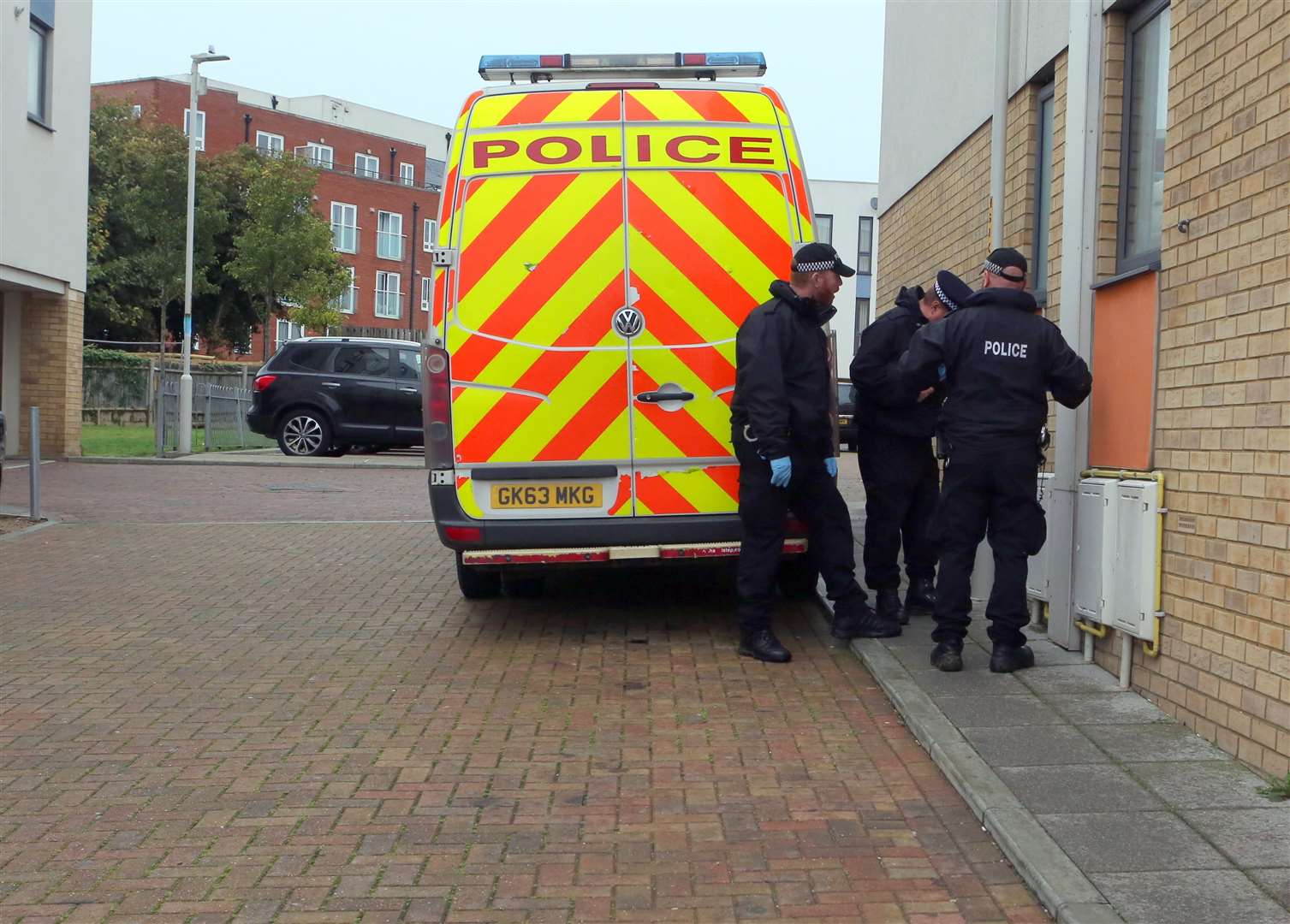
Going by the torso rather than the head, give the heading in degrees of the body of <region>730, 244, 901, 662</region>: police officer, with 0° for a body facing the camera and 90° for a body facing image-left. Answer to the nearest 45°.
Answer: approximately 270°

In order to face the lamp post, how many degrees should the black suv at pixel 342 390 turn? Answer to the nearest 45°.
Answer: approximately 135° to its left

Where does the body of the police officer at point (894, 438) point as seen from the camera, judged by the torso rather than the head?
to the viewer's right

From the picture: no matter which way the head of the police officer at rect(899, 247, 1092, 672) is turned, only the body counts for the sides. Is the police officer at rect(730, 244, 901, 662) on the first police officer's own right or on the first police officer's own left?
on the first police officer's own left

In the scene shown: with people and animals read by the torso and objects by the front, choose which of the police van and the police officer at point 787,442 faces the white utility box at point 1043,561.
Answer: the police officer

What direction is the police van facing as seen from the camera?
away from the camera

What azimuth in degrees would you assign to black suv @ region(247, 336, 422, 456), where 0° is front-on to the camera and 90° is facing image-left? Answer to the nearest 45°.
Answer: approximately 270°

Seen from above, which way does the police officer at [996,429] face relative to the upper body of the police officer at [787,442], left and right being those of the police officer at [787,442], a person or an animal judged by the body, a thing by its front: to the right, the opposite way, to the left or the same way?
to the left

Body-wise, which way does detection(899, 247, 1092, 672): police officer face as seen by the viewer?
away from the camera

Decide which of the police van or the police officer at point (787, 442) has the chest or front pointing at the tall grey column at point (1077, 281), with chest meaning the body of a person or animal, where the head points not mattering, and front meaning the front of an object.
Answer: the police officer

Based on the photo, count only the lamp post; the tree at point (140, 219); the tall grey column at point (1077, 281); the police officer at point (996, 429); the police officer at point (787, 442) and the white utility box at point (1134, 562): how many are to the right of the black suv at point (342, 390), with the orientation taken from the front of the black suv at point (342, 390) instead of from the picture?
4
